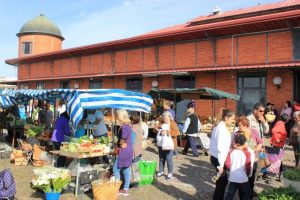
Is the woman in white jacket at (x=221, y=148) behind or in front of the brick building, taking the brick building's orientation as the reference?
in front

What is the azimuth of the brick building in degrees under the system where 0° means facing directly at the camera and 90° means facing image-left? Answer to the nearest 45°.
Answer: approximately 45°

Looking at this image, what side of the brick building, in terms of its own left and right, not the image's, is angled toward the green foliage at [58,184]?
front
